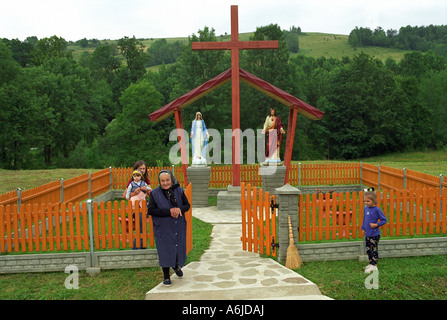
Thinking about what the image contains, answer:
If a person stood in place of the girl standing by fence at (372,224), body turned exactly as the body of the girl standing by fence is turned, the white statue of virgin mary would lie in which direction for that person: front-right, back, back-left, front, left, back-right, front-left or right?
right

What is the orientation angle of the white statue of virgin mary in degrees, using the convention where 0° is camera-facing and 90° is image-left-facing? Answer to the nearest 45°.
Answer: approximately 0°

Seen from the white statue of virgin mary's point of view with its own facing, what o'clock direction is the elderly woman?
The elderly woman is roughly at 12 o'clock from the white statue of virgin mary.

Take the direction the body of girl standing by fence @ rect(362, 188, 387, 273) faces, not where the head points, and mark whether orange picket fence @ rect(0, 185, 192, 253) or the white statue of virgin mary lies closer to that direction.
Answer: the orange picket fence

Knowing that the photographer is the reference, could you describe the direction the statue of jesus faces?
facing the viewer

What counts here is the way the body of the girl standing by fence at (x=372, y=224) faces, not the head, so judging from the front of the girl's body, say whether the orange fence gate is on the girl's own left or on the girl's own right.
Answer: on the girl's own right

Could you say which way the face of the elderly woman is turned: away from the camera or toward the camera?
toward the camera

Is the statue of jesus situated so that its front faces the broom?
yes

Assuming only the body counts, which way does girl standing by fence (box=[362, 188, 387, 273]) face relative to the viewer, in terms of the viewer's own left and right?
facing the viewer and to the left of the viewer

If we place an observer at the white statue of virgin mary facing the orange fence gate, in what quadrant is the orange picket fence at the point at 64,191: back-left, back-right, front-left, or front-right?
front-right

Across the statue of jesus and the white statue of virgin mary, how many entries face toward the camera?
2
